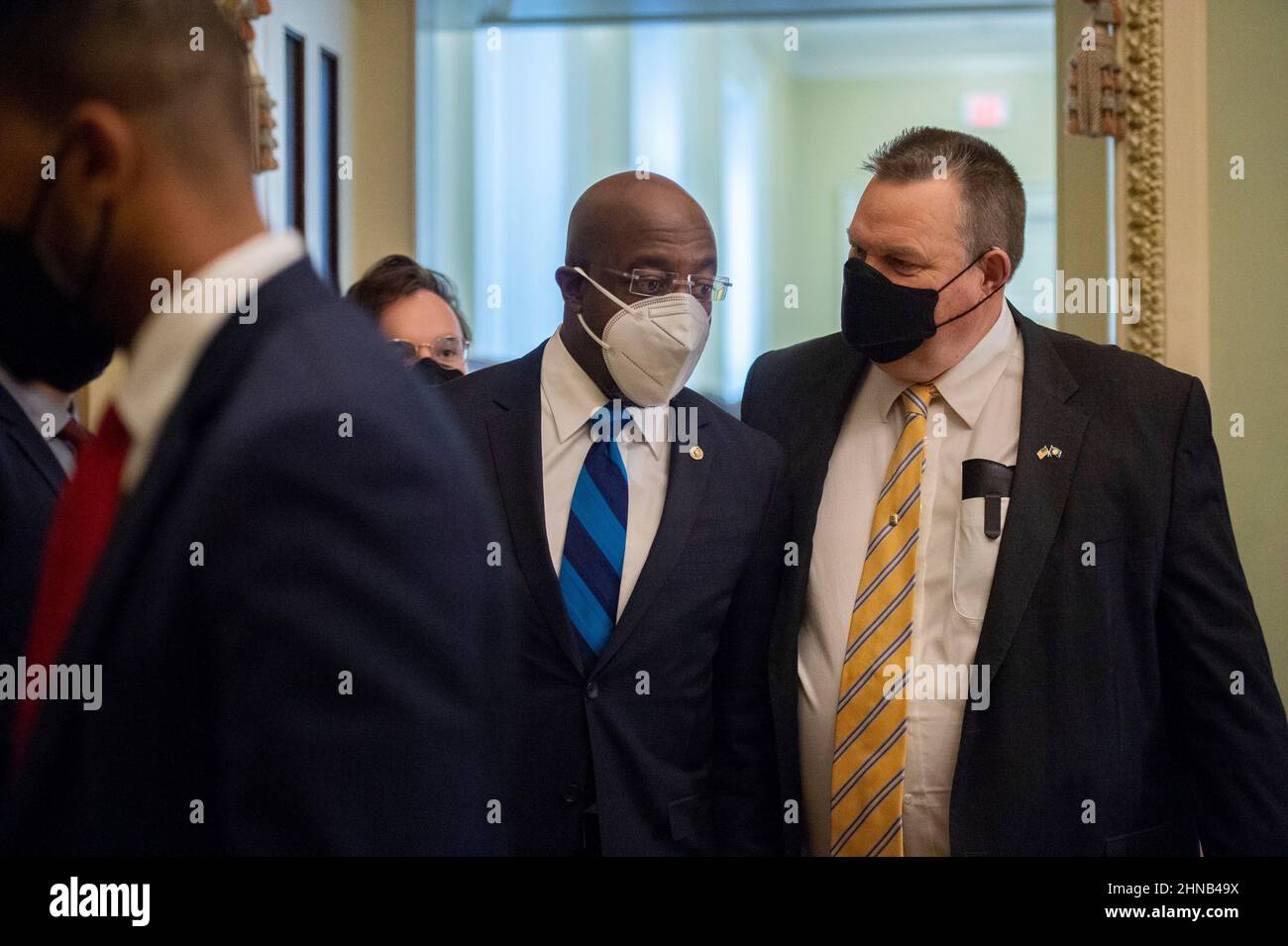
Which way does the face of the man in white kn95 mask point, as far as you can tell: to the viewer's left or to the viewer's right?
to the viewer's right

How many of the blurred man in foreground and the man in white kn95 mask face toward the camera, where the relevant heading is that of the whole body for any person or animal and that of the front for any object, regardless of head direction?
1

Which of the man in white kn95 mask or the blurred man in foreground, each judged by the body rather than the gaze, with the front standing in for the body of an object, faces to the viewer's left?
the blurred man in foreground

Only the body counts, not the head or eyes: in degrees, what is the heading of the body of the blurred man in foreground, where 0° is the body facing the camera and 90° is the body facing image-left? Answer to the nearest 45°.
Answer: approximately 90°

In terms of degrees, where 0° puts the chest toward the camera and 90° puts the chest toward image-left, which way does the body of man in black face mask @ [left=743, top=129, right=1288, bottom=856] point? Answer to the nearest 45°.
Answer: approximately 45°

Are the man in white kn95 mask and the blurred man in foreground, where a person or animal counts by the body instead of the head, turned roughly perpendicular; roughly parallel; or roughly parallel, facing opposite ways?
roughly perpendicular

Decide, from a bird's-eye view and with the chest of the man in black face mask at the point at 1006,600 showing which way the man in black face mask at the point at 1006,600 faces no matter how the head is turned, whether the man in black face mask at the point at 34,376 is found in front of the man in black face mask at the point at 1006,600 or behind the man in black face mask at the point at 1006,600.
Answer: in front

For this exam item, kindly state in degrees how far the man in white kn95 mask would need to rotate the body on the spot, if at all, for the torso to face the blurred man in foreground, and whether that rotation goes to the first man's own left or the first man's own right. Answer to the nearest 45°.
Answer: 0° — they already face them
